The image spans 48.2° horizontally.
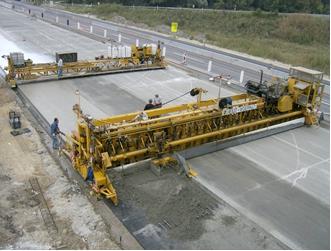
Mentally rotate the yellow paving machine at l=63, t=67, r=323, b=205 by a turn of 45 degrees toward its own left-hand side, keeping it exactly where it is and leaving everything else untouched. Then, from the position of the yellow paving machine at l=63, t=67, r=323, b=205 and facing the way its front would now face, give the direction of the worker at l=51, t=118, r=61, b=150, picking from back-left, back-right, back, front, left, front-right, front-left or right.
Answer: back

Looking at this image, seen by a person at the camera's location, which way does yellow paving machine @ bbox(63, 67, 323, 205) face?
facing the viewer and to the right of the viewer

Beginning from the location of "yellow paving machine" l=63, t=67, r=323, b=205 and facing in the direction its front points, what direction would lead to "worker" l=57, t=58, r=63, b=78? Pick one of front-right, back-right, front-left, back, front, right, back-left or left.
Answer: back

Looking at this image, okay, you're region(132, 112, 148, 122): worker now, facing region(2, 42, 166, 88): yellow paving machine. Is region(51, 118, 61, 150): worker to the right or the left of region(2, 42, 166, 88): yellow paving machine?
left

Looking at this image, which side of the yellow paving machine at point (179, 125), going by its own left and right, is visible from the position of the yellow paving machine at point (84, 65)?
back
